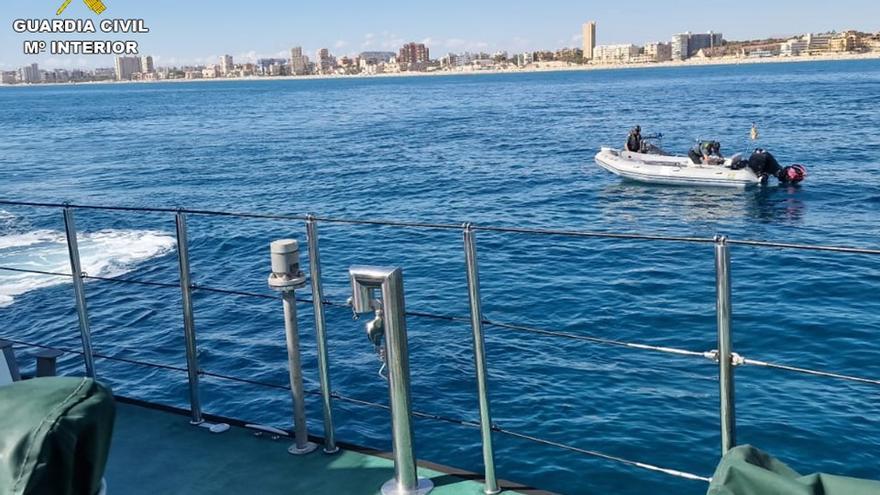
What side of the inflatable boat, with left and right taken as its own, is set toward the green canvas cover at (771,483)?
left

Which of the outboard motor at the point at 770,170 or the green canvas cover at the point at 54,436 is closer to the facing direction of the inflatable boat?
the green canvas cover

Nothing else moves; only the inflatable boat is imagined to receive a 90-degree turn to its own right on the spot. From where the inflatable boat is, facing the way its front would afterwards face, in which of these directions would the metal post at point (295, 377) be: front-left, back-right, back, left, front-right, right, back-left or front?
back

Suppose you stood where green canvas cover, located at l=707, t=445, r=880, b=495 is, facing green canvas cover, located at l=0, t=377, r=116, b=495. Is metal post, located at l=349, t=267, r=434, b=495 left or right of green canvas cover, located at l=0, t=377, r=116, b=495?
right

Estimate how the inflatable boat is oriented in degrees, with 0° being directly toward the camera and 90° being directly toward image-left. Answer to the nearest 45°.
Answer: approximately 90°

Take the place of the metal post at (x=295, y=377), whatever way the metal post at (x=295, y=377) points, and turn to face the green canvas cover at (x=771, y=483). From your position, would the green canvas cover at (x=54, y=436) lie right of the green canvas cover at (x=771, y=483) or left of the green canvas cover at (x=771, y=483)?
right

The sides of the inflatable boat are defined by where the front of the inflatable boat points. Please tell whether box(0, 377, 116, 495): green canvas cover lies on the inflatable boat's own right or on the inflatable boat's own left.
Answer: on the inflatable boat's own left
